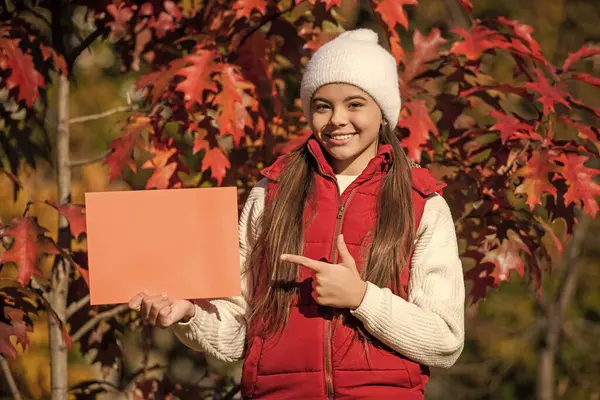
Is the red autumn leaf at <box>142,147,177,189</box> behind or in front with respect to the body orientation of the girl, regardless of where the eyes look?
behind

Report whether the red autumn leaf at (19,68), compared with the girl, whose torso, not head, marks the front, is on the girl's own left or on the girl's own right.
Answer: on the girl's own right

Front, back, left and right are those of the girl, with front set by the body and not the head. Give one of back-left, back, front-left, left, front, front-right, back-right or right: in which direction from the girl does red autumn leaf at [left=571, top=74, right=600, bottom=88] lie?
back-left

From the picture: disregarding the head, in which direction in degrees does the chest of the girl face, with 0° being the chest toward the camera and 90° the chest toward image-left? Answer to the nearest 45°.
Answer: approximately 0°

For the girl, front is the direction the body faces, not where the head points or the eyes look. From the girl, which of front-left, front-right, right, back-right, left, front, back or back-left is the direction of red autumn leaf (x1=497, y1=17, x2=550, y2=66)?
back-left

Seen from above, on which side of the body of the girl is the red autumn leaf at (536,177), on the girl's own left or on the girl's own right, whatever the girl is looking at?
on the girl's own left

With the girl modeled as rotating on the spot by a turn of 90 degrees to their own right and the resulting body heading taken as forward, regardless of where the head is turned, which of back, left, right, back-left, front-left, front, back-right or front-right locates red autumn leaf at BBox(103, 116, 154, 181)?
front-right

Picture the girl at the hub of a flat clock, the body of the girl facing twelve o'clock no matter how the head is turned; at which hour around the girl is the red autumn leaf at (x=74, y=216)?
The red autumn leaf is roughly at 4 o'clock from the girl.

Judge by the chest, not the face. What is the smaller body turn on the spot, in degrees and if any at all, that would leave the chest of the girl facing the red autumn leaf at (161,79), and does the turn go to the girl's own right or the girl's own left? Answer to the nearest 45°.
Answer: approximately 135° to the girl's own right

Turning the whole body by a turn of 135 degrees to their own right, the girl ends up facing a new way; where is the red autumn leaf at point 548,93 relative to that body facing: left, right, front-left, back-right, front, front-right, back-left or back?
right

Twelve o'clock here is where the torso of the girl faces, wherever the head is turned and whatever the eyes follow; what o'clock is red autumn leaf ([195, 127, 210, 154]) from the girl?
The red autumn leaf is roughly at 5 o'clock from the girl.

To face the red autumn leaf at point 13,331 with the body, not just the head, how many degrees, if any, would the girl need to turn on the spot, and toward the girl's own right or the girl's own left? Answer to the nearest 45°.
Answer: approximately 135° to the girl's own right

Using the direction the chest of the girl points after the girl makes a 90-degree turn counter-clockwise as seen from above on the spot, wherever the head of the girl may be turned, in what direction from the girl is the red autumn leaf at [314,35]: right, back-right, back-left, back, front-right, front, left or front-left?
left

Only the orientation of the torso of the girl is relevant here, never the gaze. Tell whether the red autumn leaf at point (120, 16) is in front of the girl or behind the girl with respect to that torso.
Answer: behind
